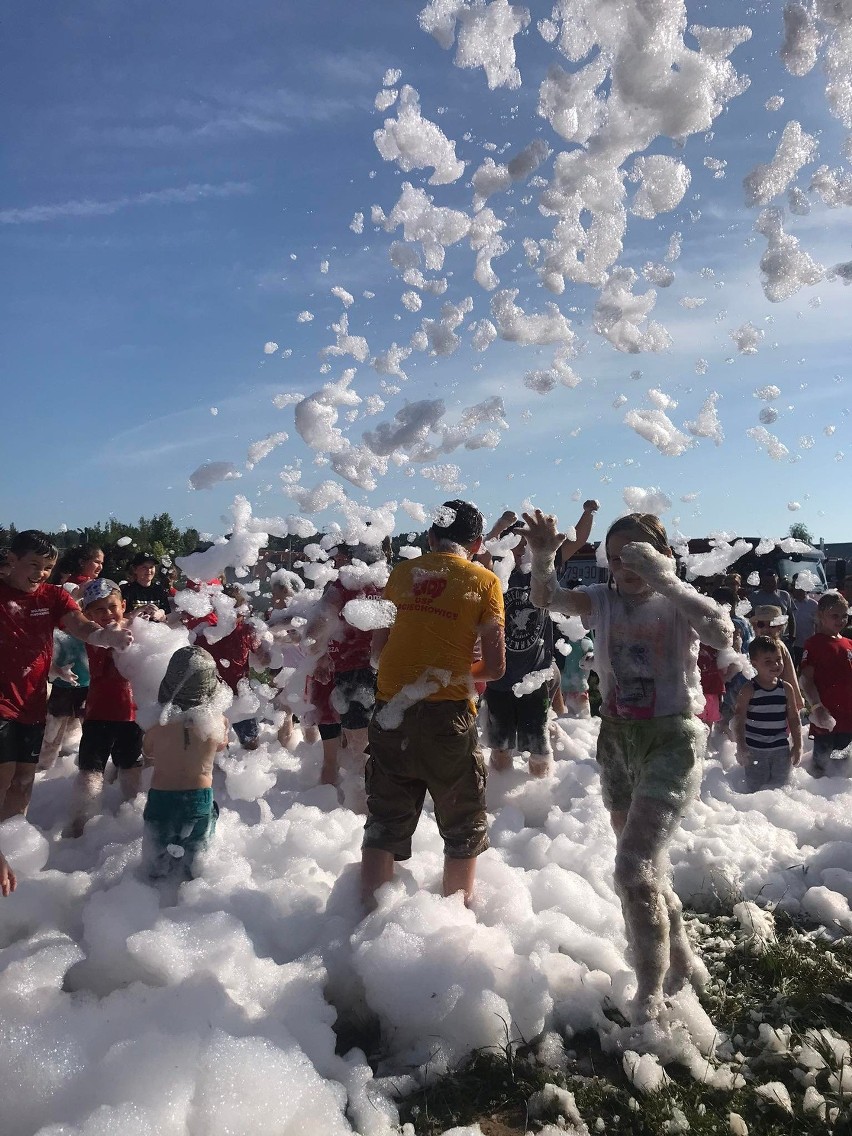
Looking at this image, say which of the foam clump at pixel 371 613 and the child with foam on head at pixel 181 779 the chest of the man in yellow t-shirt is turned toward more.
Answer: the foam clump

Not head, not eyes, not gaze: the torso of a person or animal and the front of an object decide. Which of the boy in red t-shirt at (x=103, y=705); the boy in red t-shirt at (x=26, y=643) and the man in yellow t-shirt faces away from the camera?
the man in yellow t-shirt

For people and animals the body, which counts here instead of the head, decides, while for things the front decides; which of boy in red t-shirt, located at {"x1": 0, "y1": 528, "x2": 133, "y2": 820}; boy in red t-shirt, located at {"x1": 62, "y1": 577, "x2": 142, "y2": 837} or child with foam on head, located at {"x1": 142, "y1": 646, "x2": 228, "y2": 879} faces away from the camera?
the child with foam on head

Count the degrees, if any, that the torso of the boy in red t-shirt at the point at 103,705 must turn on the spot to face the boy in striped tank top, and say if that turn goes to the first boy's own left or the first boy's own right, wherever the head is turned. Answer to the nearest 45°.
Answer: approximately 45° to the first boy's own left

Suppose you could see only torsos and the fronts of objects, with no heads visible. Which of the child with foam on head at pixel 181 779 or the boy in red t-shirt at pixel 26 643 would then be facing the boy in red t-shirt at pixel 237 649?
the child with foam on head

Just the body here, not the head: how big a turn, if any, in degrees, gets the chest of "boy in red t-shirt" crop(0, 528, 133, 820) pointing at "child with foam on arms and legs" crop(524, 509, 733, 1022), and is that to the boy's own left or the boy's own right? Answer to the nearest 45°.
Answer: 0° — they already face them

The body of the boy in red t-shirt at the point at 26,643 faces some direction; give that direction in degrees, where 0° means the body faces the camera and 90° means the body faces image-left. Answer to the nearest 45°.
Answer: approximately 315°

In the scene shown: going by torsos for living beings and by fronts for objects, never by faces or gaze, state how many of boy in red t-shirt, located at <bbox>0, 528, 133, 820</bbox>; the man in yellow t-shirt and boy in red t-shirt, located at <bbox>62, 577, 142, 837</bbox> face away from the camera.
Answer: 1

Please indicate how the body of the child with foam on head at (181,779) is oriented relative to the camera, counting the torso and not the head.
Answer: away from the camera

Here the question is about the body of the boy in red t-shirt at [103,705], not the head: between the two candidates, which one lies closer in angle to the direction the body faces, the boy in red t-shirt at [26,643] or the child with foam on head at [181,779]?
the child with foam on head

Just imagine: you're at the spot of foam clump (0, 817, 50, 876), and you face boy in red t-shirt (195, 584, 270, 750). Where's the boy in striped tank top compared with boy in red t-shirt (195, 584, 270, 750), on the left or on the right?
right

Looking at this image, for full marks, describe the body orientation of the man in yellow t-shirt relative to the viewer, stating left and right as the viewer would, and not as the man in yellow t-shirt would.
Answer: facing away from the viewer
